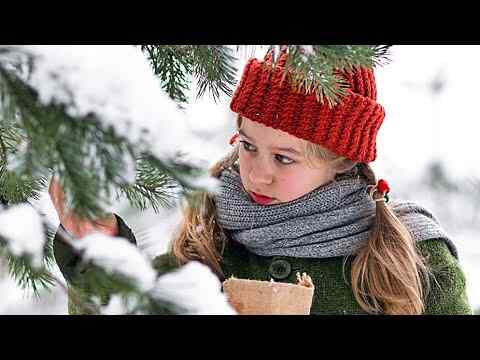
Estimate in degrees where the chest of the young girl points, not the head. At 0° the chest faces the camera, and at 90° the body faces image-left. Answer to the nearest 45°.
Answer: approximately 45°

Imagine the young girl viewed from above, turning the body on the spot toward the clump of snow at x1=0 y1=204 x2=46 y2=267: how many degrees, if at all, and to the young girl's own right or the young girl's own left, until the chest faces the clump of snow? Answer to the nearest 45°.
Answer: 0° — they already face it

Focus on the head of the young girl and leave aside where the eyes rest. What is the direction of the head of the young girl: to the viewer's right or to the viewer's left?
to the viewer's left
